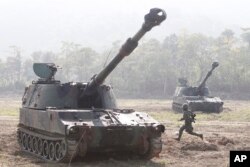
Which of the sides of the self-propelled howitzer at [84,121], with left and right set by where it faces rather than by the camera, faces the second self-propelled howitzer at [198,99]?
left

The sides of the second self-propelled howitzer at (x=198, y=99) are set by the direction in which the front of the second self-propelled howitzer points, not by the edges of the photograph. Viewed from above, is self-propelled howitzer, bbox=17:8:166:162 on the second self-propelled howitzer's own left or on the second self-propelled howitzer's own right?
on the second self-propelled howitzer's own right

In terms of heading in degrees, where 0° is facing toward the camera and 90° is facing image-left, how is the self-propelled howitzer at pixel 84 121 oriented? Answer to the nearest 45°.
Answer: approximately 315°

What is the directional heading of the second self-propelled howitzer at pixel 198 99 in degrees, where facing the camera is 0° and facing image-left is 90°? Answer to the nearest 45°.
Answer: approximately 315°
